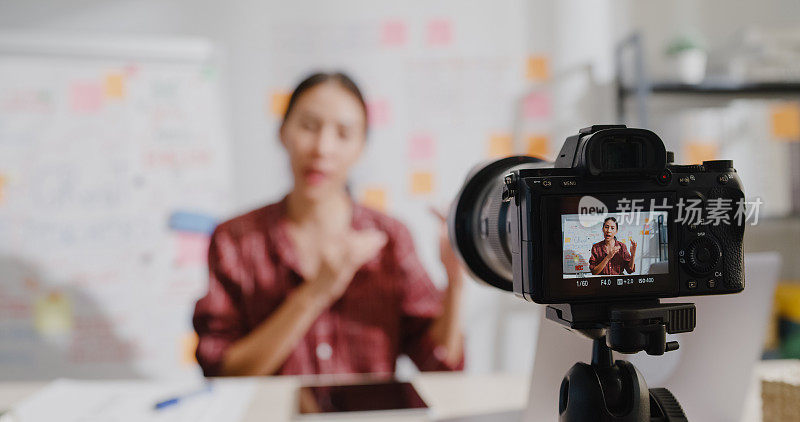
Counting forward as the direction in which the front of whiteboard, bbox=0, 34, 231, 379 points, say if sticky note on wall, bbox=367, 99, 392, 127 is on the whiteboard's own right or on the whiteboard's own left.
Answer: on the whiteboard's own left

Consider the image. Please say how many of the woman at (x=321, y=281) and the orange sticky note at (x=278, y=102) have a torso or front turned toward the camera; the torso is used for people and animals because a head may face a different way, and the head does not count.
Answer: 2

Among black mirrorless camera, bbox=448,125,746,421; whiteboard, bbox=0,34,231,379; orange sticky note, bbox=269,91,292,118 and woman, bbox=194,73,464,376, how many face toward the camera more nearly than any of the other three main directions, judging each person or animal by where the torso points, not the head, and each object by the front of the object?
3

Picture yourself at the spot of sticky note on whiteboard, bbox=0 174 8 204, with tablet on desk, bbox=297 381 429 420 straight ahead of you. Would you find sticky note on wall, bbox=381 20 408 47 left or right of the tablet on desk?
left

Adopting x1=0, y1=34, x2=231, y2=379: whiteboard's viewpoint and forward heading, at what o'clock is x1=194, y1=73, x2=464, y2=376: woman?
The woman is roughly at 10 o'clock from the whiteboard.

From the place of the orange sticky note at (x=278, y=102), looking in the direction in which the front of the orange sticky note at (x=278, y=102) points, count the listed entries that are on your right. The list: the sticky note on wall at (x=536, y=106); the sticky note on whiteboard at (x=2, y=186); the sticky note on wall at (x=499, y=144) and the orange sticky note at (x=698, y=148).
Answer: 1

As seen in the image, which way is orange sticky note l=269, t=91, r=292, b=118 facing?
toward the camera

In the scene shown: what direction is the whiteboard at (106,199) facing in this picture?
toward the camera

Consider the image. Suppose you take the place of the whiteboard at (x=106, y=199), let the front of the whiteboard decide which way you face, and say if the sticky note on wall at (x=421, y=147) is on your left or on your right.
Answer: on your left

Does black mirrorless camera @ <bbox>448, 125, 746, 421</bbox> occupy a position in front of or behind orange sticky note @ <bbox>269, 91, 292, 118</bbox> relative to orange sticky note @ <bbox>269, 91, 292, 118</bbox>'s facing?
in front

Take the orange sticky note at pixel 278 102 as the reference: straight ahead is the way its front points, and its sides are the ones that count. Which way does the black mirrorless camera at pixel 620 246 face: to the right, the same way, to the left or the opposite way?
the opposite way

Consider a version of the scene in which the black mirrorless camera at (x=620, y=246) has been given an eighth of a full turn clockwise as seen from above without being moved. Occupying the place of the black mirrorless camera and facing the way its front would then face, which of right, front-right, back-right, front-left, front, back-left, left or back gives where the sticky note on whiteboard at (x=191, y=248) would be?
front-left

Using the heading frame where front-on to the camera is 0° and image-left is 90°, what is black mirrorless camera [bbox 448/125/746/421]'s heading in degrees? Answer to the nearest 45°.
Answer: approximately 135°
